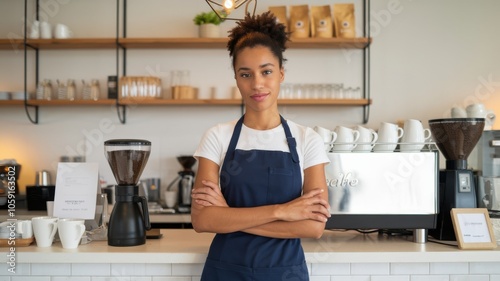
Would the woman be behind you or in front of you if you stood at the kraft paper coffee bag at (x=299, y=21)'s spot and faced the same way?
in front

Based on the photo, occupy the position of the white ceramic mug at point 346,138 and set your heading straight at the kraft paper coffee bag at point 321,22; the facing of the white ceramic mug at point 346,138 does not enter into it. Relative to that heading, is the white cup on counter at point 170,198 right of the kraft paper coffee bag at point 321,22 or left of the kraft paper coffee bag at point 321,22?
left

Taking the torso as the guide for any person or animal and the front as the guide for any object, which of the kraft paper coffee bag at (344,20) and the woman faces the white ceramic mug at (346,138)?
the kraft paper coffee bag

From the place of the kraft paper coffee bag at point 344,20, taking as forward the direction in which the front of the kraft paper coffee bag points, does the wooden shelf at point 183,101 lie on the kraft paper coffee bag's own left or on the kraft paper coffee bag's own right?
on the kraft paper coffee bag's own right

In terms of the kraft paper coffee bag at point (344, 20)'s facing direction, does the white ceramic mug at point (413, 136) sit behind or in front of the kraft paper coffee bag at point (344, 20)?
in front

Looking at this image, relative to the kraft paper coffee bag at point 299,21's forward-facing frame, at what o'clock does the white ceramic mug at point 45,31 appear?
The white ceramic mug is roughly at 3 o'clock from the kraft paper coffee bag.

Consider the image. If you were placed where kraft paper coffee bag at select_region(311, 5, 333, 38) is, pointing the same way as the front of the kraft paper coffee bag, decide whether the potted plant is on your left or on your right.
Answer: on your right

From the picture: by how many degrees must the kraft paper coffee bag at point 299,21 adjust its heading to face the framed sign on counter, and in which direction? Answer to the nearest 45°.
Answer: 0° — it already faces it

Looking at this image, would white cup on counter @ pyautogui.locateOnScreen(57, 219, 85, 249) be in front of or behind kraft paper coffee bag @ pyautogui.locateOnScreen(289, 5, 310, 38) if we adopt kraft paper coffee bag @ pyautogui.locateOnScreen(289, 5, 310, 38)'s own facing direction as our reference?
in front
